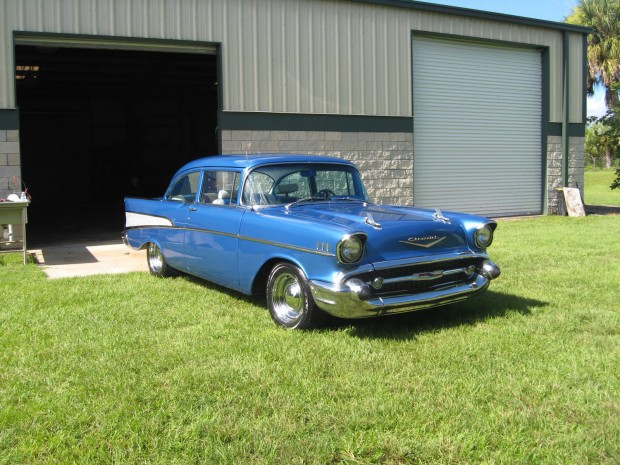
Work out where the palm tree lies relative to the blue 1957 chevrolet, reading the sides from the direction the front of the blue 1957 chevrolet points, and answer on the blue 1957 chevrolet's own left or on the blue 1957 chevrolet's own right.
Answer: on the blue 1957 chevrolet's own left

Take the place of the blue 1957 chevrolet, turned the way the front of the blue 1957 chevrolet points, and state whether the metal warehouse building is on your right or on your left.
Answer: on your left

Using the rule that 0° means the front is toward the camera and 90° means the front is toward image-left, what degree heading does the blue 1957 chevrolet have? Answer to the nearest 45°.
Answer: approximately 315°
